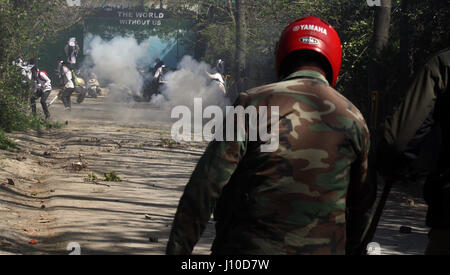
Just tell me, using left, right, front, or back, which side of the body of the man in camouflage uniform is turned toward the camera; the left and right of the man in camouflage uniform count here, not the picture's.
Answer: back

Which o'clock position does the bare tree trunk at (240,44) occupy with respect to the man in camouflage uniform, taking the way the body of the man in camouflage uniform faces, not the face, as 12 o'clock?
The bare tree trunk is roughly at 12 o'clock from the man in camouflage uniform.

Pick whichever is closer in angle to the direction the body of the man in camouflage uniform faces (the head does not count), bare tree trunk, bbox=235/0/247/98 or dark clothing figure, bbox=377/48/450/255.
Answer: the bare tree trunk

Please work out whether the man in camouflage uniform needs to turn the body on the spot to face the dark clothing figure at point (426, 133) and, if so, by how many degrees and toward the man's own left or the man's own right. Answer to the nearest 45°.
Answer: approximately 90° to the man's own right

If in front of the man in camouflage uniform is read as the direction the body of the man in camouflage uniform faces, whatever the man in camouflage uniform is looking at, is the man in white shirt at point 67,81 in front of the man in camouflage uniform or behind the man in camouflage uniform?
in front

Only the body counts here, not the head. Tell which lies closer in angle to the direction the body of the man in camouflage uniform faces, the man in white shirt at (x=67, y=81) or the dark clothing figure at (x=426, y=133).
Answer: the man in white shirt

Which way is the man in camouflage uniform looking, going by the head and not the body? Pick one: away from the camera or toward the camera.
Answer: away from the camera
